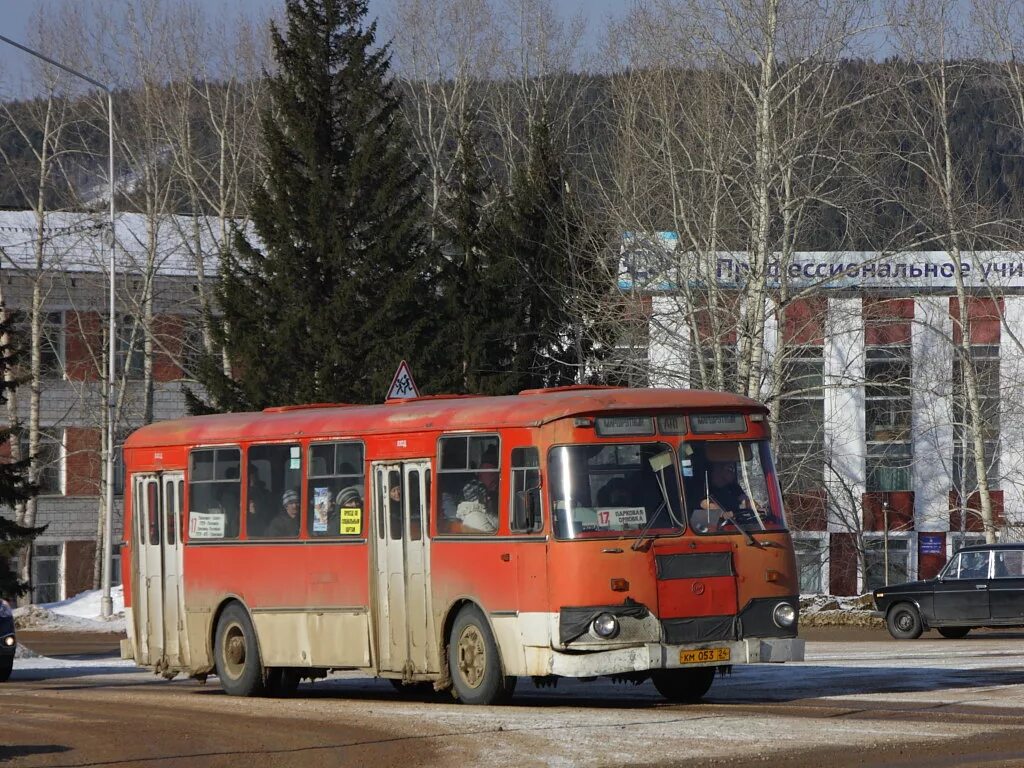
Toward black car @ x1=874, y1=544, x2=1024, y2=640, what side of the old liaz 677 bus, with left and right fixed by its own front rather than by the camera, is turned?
left

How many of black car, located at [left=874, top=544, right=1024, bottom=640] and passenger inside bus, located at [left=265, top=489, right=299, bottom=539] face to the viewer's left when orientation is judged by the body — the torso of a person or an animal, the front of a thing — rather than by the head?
1

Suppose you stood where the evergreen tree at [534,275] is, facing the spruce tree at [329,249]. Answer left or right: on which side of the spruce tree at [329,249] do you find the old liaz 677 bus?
left

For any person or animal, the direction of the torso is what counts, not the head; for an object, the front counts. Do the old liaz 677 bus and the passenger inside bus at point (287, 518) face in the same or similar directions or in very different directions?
same or similar directions

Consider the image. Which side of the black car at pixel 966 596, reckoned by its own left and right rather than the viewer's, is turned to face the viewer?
left

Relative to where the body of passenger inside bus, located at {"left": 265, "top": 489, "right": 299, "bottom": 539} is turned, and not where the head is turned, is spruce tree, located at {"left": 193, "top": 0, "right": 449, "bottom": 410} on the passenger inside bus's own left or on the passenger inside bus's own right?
on the passenger inside bus's own left

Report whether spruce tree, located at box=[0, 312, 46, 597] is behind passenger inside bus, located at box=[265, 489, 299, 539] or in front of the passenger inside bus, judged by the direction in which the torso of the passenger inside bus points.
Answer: behind

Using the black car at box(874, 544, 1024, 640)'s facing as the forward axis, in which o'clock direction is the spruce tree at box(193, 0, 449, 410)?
The spruce tree is roughly at 1 o'clock from the black car.

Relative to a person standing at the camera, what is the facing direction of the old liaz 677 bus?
facing the viewer and to the right of the viewer

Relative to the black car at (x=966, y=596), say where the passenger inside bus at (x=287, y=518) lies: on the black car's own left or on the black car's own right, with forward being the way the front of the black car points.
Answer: on the black car's own left

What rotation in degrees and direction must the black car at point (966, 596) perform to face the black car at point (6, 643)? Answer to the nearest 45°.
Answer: approximately 45° to its left

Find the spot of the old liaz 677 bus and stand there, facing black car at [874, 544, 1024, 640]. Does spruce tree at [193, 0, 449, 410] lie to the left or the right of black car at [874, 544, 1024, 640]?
left
